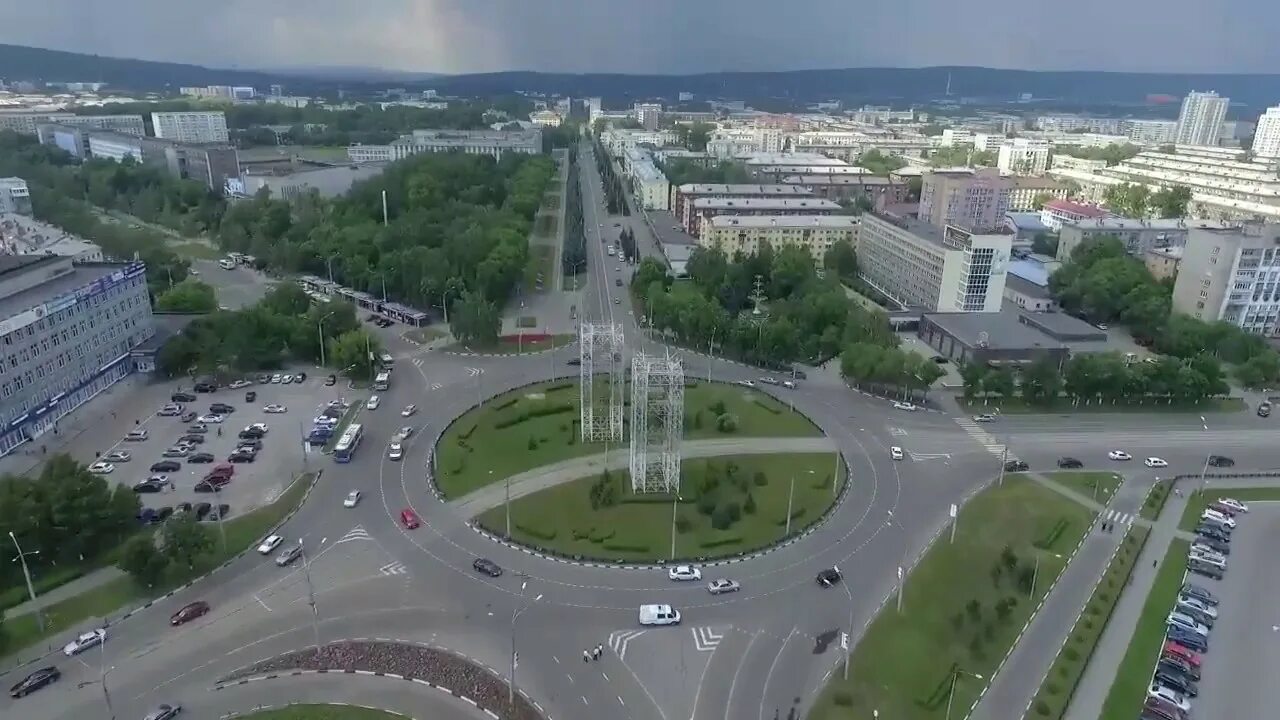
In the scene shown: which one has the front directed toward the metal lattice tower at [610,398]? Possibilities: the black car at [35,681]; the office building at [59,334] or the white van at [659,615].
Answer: the office building

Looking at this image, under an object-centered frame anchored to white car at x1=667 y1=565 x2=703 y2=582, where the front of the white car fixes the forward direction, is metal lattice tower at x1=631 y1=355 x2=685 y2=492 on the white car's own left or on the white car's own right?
on the white car's own left

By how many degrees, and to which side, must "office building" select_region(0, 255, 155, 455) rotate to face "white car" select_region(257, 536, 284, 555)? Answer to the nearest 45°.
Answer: approximately 45° to its right

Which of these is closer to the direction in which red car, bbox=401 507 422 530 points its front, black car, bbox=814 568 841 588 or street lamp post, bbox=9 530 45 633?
the black car

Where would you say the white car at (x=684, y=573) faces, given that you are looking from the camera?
facing to the right of the viewer

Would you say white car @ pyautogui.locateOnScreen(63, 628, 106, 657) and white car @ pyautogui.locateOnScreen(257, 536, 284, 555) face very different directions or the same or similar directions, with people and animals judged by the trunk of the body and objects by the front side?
same or similar directions

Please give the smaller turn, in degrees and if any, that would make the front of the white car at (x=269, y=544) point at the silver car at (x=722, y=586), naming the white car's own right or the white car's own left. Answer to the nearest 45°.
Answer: approximately 90° to the white car's own left

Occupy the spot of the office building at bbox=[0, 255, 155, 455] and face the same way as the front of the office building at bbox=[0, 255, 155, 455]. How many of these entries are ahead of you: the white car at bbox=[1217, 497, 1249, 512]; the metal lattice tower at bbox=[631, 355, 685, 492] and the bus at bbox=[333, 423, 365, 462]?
3

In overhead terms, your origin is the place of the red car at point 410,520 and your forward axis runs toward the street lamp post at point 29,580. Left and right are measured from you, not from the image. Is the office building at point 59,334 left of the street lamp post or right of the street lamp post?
right

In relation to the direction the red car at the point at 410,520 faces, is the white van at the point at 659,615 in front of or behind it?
in front

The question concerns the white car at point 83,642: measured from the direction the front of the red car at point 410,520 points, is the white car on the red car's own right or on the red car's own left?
on the red car's own right

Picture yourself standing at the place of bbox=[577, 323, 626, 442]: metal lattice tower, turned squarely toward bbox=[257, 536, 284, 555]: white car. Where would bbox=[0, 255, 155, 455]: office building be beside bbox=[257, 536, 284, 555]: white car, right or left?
right

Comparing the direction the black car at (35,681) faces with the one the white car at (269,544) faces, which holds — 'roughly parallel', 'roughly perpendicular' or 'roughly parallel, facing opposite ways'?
roughly parallel

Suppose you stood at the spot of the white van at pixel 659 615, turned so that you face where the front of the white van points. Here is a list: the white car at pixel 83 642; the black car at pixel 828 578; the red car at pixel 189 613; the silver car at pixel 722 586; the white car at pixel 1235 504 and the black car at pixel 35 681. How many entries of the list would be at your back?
3

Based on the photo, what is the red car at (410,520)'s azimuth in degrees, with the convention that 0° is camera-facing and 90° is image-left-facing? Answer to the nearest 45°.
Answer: approximately 315°

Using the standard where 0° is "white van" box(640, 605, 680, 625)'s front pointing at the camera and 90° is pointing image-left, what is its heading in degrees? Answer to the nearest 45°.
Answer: approximately 270°

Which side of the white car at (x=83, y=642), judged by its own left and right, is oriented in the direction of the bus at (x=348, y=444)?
back
